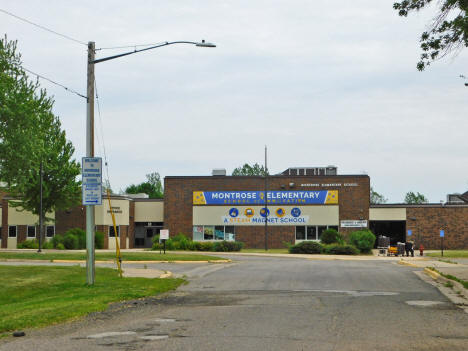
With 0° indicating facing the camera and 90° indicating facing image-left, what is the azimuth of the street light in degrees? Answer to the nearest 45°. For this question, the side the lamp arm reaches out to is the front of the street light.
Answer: approximately 270°

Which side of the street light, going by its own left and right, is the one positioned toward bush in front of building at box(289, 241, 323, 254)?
left

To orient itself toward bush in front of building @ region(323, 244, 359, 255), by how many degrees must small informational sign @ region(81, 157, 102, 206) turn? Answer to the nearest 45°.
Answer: approximately 135° to its left

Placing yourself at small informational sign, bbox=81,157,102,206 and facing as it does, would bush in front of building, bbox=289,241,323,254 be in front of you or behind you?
behind
